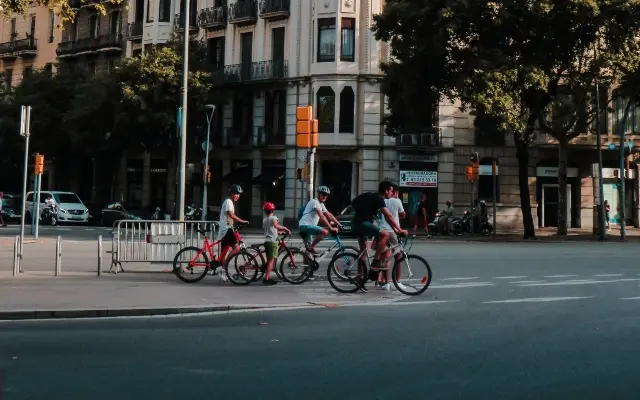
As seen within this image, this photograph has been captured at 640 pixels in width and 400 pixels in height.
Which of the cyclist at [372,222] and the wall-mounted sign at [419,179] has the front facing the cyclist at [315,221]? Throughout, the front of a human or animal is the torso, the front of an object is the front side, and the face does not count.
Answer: the wall-mounted sign

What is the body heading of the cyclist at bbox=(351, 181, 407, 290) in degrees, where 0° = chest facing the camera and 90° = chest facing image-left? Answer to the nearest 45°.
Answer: approximately 270°

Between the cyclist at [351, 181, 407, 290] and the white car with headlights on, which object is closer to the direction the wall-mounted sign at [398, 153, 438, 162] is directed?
the cyclist

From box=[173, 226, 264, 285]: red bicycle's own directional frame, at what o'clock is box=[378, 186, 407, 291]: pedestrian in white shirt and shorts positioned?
The pedestrian in white shirt and shorts is roughly at 1 o'clock from the red bicycle.

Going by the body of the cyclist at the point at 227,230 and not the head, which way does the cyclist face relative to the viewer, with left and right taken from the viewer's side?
facing to the right of the viewer

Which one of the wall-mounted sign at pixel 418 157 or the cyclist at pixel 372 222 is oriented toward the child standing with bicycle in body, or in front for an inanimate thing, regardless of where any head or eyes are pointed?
the wall-mounted sign
